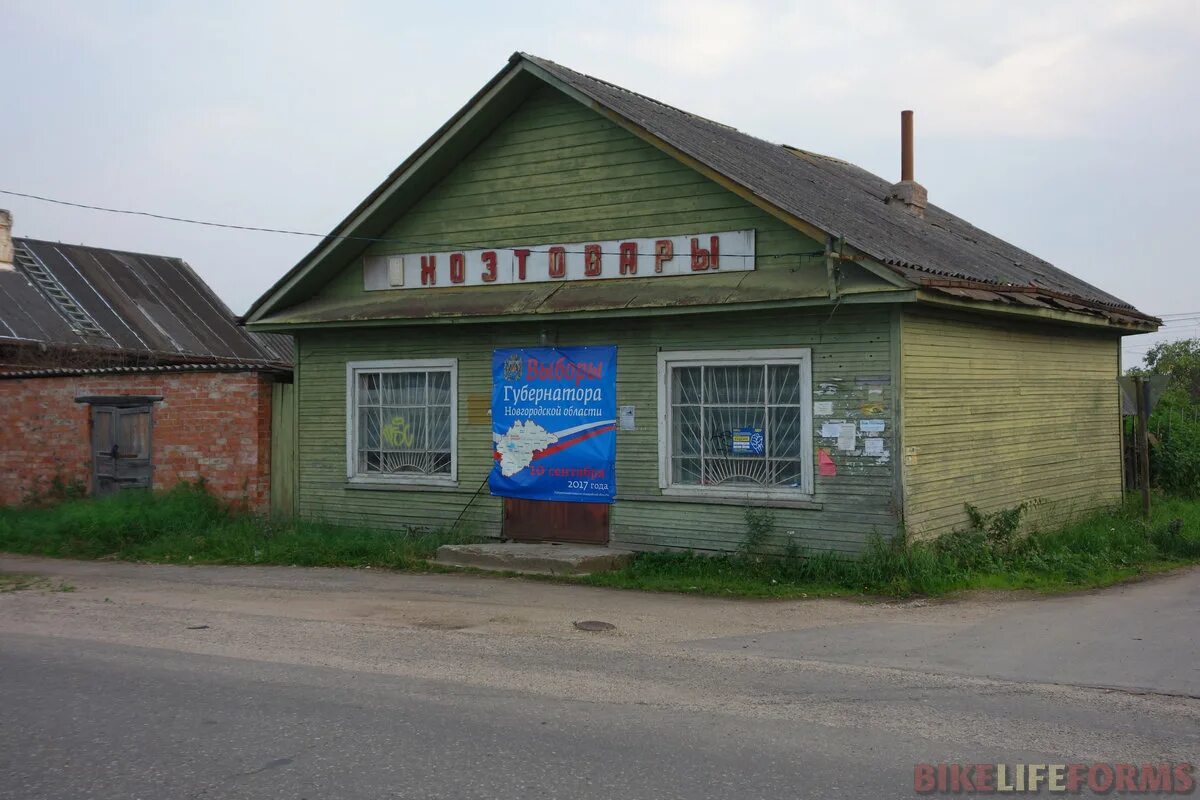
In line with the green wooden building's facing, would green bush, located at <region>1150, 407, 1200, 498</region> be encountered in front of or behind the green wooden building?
behind

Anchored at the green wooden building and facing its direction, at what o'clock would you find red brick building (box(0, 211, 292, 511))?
The red brick building is roughly at 2 o'clock from the green wooden building.

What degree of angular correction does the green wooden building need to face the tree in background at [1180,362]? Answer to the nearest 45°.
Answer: approximately 180°

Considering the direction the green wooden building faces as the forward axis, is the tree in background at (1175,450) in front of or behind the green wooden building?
behind

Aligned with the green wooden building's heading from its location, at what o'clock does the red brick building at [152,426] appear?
The red brick building is roughly at 2 o'clock from the green wooden building.

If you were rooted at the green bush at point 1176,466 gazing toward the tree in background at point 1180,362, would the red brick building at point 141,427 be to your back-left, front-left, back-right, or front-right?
back-left

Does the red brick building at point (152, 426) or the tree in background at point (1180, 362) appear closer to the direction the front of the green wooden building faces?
the red brick building

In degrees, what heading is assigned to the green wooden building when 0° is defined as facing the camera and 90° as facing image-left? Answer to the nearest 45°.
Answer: approximately 45°
